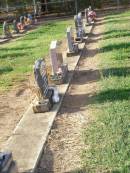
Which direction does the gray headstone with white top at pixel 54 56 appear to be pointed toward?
to the viewer's right

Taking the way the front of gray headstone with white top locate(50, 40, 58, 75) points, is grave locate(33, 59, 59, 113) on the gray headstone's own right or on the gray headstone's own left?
on the gray headstone's own right
